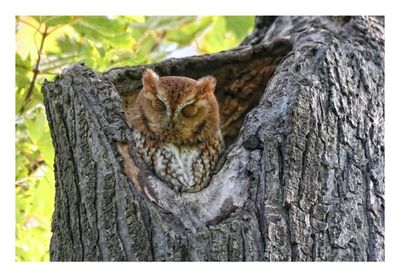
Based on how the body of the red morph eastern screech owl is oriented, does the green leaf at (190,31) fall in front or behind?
behind

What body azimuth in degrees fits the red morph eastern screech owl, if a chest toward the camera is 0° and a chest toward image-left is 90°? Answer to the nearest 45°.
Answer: approximately 0°
